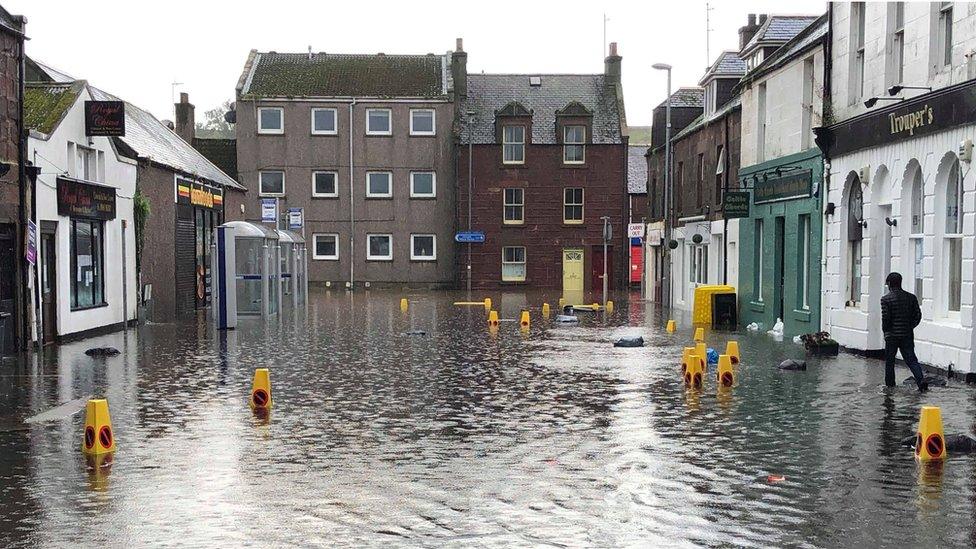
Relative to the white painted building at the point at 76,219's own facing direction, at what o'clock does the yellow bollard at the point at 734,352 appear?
The yellow bollard is roughly at 12 o'clock from the white painted building.

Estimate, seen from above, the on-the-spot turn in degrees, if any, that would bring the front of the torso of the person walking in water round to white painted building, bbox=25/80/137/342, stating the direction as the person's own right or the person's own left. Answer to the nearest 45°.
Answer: approximately 45° to the person's own left

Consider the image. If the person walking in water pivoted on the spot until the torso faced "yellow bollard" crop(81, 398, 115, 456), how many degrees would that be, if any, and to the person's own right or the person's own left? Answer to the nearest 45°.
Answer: approximately 90° to the person's own left

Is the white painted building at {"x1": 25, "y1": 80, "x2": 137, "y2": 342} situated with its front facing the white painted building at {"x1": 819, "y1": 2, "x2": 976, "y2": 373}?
yes

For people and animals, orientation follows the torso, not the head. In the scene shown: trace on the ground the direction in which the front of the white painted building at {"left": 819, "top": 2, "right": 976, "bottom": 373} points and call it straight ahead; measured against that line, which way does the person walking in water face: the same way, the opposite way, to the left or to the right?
to the right

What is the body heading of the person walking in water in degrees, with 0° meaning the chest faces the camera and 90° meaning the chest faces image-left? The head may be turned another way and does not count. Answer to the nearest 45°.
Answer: approximately 135°
